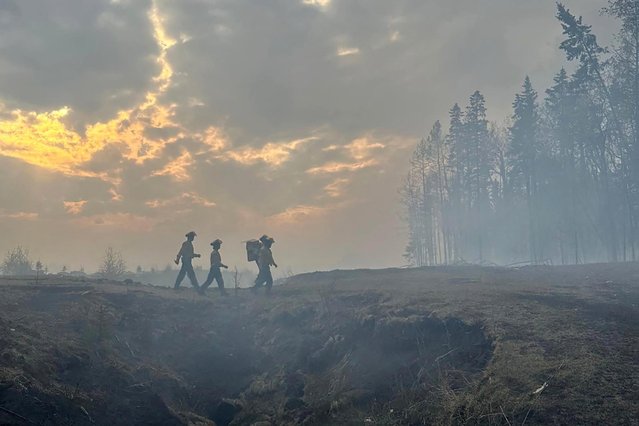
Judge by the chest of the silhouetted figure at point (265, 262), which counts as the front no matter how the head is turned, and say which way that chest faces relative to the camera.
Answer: to the viewer's right

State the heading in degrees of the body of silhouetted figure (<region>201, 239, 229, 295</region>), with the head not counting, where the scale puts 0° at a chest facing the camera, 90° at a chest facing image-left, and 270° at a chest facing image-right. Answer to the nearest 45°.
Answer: approximately 270°
